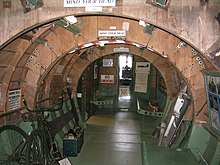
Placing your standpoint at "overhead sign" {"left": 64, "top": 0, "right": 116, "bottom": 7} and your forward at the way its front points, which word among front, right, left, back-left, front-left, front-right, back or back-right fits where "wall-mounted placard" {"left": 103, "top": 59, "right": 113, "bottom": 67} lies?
back

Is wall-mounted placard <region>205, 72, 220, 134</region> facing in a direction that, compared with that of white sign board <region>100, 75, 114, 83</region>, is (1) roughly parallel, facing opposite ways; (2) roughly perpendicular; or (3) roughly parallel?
roughly perpendicular

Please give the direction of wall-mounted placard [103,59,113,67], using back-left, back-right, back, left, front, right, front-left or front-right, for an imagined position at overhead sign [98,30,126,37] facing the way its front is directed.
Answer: back

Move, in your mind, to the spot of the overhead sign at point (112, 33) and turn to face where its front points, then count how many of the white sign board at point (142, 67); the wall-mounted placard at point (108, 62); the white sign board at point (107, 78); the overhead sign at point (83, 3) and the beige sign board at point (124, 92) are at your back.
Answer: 4

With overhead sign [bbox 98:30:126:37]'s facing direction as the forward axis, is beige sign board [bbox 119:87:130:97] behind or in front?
behind

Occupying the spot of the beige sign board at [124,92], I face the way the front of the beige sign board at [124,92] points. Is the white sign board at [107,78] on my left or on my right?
on my right

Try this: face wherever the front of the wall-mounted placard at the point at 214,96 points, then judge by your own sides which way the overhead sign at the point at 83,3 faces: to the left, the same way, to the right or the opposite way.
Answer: to the left

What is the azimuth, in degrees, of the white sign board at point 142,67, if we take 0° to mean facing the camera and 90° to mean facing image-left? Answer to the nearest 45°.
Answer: approximately 0°
